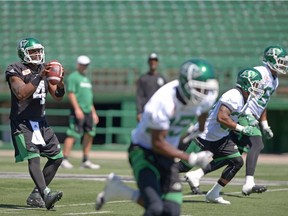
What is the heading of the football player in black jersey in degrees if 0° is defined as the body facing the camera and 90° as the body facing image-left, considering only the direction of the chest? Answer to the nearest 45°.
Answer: approximately 315°

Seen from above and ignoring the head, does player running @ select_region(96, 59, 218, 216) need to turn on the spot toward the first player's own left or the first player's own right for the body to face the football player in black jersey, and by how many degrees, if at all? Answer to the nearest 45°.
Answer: approximately 180°

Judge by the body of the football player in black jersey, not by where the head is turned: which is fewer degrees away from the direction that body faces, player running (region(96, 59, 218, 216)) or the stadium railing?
the player running

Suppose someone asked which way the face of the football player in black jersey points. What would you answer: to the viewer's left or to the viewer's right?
to the viewer's right
